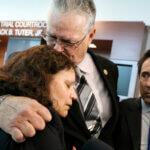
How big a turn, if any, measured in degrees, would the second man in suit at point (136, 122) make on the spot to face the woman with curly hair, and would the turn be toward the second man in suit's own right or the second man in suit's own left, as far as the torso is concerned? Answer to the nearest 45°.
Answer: approximately 45° to the second man in suit's own right

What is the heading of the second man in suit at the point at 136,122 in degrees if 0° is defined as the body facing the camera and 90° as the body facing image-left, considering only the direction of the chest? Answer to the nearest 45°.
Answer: approximately 0°

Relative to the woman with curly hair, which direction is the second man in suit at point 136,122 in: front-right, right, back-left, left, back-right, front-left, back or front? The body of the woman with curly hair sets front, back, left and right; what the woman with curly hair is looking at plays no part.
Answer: front-left

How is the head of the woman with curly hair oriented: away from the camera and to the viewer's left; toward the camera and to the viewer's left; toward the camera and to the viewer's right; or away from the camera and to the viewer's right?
toward the camera and to the viewer's right
